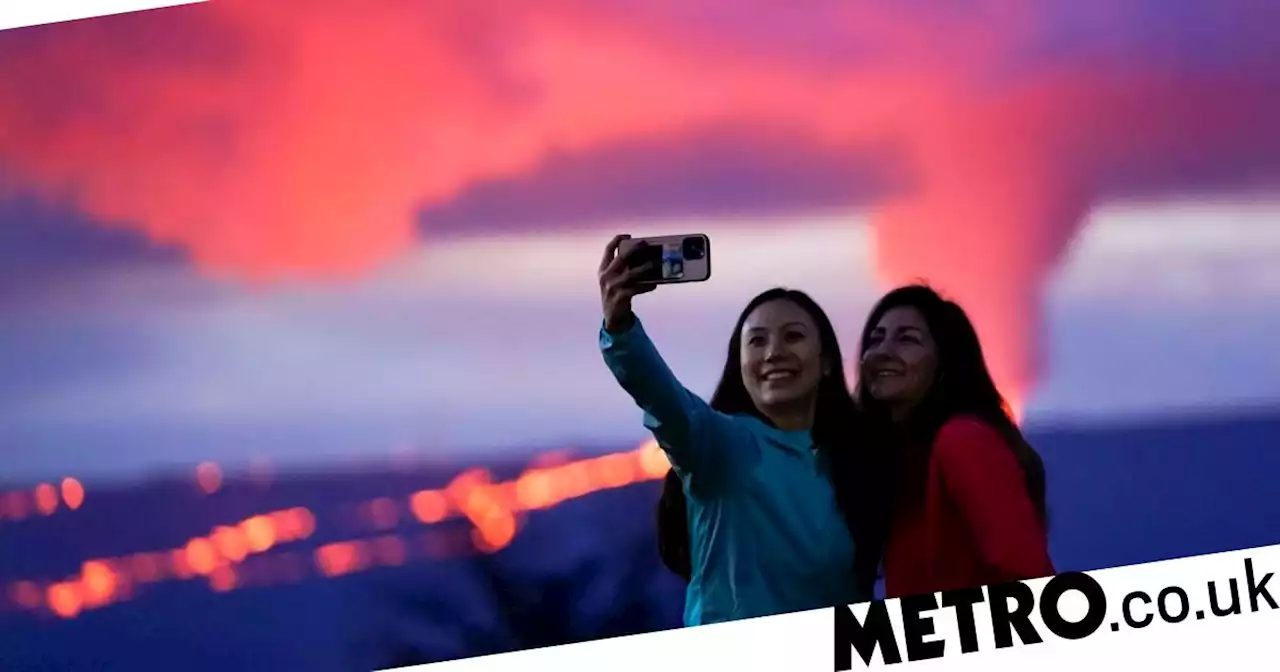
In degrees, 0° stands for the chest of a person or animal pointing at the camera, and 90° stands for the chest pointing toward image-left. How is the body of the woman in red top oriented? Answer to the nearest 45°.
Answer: approximately 45°

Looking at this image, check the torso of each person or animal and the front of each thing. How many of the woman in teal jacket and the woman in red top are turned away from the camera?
0

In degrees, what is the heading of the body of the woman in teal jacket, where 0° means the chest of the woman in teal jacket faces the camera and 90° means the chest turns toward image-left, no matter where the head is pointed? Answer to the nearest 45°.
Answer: approximately 0°
